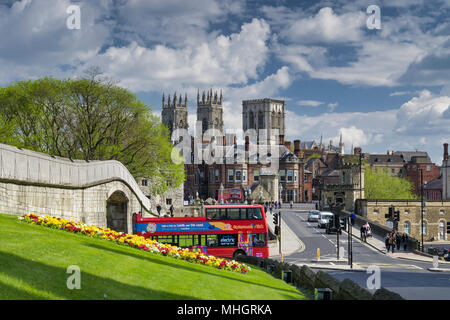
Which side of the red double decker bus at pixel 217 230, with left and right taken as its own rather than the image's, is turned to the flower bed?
right

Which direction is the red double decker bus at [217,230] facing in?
to the viewer's right
